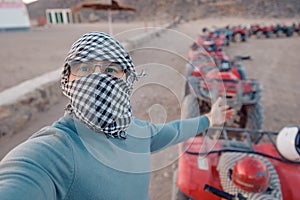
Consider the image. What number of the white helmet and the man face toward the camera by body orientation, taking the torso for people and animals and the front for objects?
1

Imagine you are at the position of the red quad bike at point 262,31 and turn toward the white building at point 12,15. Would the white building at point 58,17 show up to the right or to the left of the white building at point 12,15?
right

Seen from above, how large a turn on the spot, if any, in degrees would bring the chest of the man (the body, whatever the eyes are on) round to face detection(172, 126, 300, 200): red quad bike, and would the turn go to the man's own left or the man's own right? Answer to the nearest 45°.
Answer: approximately 135° to the man's own left

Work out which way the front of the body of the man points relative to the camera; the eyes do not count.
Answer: toward the camera

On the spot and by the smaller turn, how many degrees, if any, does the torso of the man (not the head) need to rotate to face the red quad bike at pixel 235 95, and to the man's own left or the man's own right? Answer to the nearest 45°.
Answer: approximately 135° to the man's own left

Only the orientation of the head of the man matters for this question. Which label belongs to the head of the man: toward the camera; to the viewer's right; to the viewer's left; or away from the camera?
toward the camera

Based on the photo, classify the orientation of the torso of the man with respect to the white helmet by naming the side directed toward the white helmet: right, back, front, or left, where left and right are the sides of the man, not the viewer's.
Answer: left

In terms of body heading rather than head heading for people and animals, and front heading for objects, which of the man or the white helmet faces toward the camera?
the man

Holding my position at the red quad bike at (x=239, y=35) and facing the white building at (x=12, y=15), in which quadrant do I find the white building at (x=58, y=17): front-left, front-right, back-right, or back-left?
front-right
